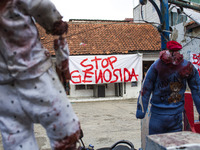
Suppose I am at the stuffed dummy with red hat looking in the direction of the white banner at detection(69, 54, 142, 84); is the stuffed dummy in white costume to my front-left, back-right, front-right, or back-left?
back-left

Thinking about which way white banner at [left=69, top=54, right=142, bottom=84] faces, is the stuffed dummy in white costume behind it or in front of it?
in front

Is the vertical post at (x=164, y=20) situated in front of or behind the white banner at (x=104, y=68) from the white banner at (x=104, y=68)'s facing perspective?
in front

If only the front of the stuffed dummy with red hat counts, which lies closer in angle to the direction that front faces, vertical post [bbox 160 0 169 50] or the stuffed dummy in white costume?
the stuffed dummy in white costume

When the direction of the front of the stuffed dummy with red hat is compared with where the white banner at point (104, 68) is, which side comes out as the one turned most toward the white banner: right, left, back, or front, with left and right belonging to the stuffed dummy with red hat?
back

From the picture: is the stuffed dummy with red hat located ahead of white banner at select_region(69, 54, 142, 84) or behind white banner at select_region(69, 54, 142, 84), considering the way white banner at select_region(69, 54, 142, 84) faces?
ahead

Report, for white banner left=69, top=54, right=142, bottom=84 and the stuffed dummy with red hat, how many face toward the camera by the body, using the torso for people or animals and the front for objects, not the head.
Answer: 2

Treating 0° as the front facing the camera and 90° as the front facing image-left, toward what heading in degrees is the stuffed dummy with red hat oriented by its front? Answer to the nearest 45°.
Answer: approximately 0°

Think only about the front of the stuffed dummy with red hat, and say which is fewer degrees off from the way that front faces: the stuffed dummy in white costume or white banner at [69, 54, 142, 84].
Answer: the stuffed dummy in white costume
